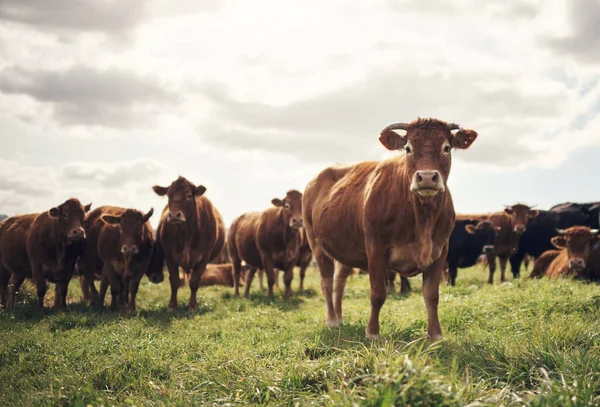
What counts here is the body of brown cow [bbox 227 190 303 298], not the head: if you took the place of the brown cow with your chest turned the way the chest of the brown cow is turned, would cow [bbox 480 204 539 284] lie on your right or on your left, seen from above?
on your left

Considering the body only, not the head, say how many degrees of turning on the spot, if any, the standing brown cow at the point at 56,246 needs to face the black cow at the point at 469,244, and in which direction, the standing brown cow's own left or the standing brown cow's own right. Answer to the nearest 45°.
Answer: approximately 45° to the standing brown cow's own left

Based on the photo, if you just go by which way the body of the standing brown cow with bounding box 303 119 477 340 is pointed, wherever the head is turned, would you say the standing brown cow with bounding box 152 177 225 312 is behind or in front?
behind

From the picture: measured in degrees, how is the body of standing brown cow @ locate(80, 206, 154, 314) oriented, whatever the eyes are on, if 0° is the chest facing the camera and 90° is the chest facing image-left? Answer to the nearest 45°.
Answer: approximately 315°

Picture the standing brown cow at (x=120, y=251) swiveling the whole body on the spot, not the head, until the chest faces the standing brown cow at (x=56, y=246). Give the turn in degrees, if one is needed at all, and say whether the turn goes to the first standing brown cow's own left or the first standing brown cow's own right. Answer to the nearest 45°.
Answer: approximately 135° to the first standing brown cow's own right

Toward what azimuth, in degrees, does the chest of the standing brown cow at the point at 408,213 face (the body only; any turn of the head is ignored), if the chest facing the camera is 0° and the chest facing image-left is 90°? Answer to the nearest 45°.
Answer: approximately 315°
